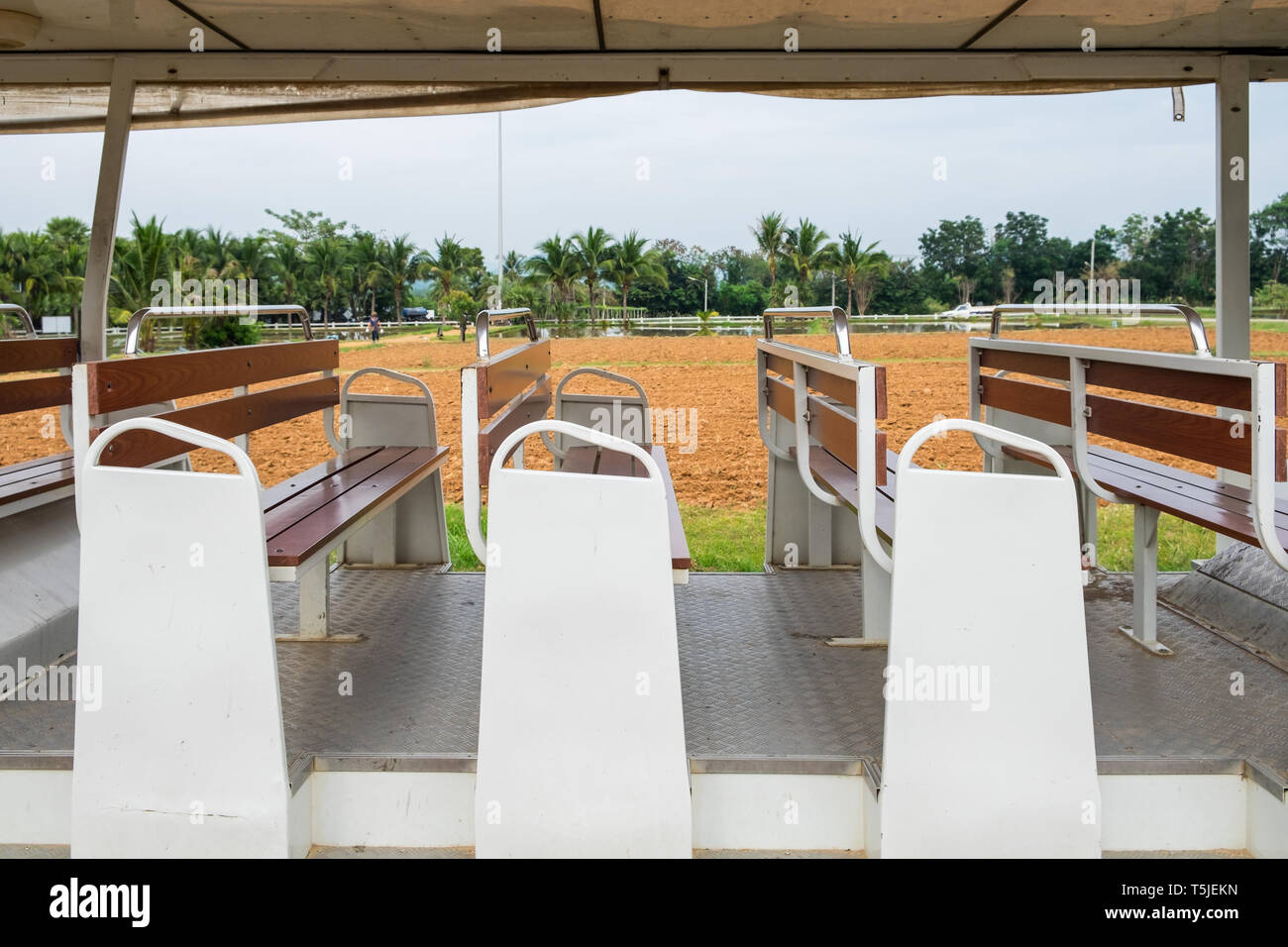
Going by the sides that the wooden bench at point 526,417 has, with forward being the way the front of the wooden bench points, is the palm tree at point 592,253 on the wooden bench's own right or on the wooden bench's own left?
on the wooden bench's own left

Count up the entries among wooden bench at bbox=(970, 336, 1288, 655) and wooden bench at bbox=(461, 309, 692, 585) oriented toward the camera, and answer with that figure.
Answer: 0

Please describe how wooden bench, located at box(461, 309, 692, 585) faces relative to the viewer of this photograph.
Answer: facing to the right of the viewer

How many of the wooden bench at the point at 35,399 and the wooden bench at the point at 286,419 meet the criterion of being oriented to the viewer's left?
0

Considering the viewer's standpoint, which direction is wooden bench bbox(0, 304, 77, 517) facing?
facing the viewer and to the right of the viewer

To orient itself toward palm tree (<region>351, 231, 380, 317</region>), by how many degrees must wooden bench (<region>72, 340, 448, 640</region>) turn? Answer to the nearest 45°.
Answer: approximately 135° to its left

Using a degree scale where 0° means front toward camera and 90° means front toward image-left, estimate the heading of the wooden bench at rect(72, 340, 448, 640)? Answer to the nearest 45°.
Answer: approximately 315°

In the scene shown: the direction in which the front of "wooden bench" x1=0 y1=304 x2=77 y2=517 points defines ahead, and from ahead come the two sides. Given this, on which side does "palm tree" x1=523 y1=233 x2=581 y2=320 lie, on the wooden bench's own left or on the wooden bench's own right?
on the wooden bench's own left
